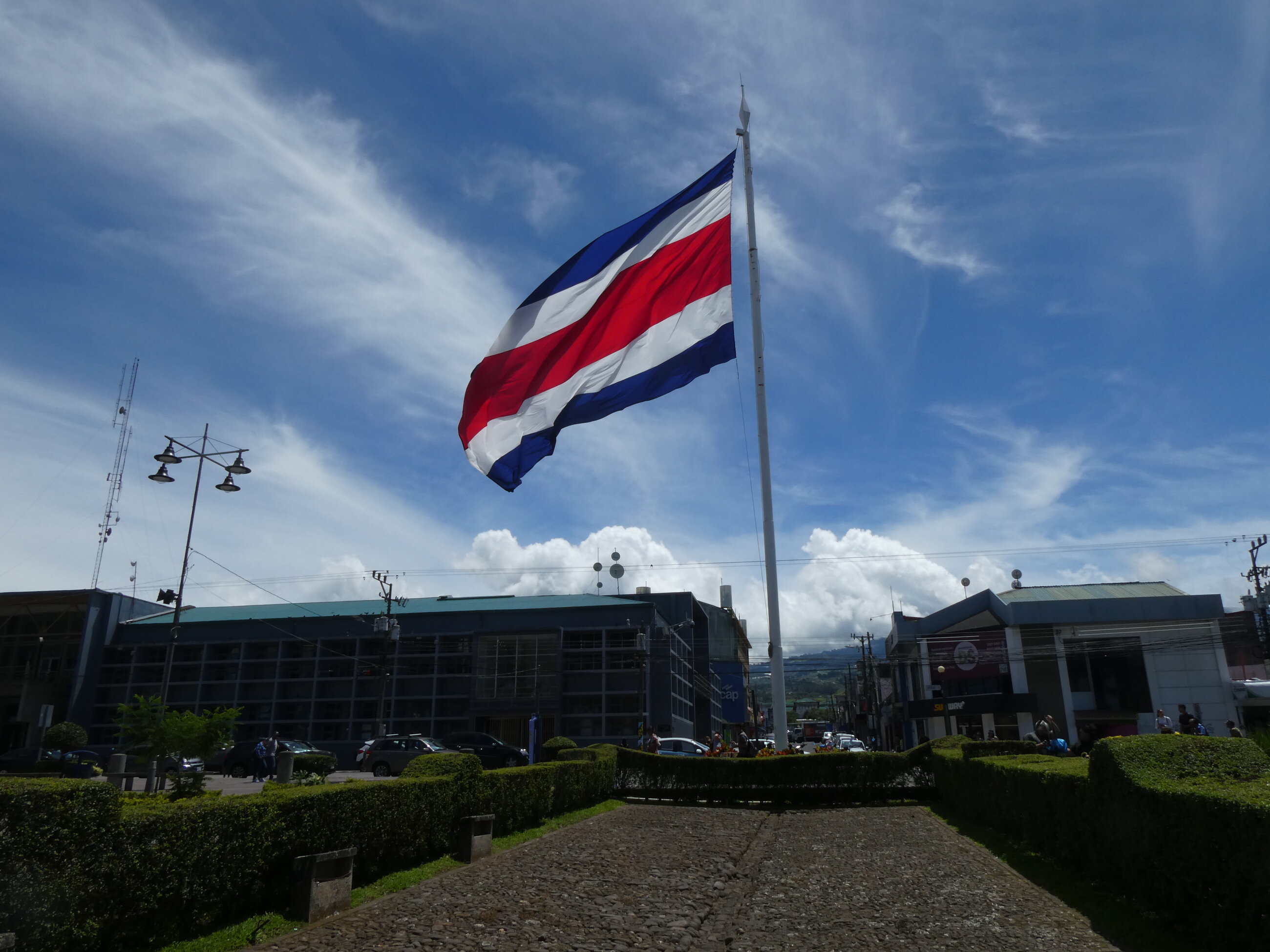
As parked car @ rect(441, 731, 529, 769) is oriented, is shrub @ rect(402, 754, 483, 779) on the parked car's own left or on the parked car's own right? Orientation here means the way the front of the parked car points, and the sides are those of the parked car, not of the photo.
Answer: on the parked car's own right

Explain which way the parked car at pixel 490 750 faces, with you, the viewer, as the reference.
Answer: facing to the right of the viewer

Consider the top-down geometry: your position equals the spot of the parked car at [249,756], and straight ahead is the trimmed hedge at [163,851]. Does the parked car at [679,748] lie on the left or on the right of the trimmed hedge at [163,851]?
left

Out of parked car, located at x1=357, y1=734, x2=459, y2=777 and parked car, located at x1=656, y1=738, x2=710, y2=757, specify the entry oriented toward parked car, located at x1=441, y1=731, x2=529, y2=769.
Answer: parked car, located at x1=357, y1=734, x2=459, y2=777

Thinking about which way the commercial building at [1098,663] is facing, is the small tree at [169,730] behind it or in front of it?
in front

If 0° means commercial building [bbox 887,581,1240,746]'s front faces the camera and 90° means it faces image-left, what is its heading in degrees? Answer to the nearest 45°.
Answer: approximately 0°

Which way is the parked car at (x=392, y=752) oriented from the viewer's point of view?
to the viewer's right

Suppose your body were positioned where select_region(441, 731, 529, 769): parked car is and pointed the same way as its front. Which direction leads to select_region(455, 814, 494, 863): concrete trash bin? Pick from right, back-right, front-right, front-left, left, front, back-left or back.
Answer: right

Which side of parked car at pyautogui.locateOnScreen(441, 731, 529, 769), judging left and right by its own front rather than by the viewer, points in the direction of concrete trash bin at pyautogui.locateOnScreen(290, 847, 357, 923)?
right
